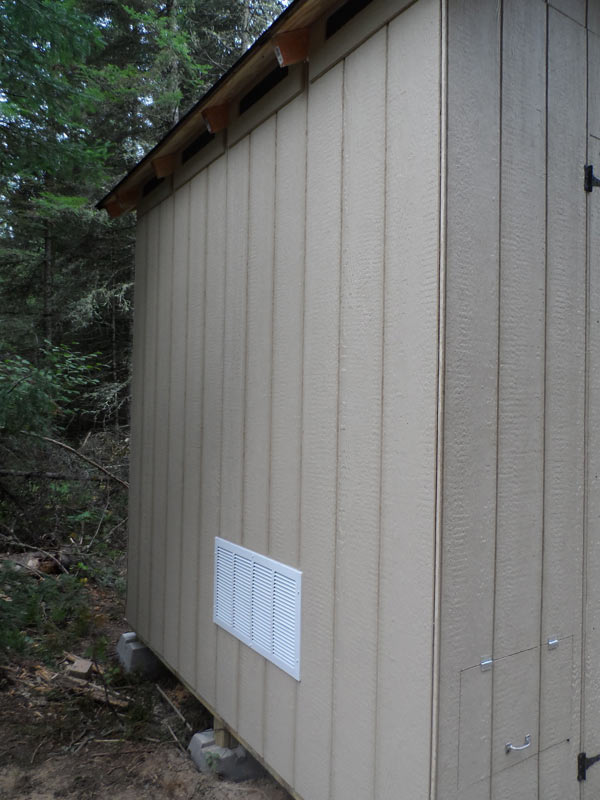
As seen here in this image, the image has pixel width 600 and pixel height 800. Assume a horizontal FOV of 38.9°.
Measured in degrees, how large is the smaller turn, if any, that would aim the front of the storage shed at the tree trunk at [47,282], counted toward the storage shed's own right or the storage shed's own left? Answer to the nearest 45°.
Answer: approximately 180°

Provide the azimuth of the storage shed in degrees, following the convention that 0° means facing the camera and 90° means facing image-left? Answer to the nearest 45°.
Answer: approximately 315°

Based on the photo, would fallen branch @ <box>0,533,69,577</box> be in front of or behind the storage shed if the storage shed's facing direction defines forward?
behind

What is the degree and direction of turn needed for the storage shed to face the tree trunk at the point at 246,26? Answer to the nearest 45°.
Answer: approximately 135° to its left

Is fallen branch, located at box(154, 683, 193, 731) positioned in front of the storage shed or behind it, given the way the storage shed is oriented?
behind

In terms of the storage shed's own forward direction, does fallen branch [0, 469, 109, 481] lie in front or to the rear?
to the rear
